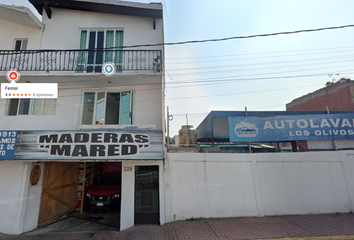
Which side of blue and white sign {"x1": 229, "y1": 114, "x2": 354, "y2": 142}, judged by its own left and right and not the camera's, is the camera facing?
front

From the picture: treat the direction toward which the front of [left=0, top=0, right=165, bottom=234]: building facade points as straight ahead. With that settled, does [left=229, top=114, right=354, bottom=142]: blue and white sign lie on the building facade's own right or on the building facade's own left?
on the building facade's own left

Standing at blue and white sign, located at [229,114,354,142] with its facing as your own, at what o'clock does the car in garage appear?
The car in garage is roughly at 2 o'clock from the blue and white sign.

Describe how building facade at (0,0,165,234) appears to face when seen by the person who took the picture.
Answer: facing the viewer

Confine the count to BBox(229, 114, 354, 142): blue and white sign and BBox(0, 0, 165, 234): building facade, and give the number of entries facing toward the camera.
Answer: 2

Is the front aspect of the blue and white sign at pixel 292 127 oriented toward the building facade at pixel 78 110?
no
